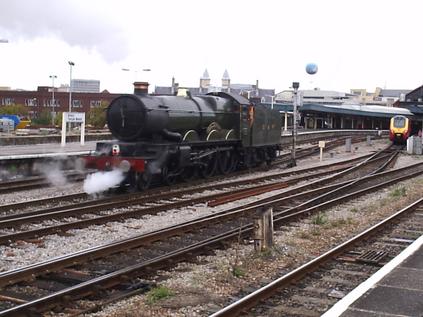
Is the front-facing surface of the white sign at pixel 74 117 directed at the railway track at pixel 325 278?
yes

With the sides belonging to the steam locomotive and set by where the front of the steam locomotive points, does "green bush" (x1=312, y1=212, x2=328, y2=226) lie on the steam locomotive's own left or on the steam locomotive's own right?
on the steam locomotive's own left

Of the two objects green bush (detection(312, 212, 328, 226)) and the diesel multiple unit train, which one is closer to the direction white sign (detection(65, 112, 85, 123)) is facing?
the green bush

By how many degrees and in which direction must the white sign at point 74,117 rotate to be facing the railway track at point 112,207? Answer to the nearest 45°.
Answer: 0° — it already faces it

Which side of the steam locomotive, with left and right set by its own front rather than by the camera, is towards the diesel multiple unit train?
back

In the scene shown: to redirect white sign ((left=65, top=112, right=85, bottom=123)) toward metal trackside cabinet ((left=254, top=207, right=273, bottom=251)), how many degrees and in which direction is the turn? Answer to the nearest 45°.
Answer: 0° — it already faces it

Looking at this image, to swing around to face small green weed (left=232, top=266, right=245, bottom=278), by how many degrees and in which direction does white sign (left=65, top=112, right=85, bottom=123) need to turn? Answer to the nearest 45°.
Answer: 0° — it already faces it

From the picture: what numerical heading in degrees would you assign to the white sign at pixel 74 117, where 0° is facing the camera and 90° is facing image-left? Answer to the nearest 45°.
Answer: approximately 0°

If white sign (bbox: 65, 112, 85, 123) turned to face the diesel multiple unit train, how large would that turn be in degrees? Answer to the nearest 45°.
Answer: approximately 135° to its left

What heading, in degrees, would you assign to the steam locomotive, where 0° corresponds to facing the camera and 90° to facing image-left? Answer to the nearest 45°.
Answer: approximately 45°
